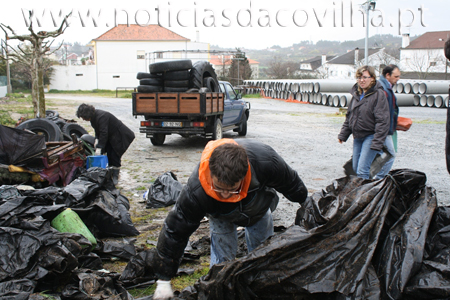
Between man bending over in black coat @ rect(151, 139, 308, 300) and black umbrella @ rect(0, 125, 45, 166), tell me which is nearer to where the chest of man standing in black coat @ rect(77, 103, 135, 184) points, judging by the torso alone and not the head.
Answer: the black umbrella

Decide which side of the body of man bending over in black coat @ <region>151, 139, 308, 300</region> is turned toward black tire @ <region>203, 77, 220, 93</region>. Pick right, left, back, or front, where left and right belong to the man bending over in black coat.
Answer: back

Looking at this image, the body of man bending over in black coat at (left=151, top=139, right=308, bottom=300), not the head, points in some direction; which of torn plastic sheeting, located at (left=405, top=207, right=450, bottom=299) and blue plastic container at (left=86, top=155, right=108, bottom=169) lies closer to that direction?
the torn plastic sheeting

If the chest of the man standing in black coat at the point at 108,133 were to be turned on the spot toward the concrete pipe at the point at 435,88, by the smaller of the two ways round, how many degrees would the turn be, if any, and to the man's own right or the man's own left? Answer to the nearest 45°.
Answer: approximately 135° to the man's own right

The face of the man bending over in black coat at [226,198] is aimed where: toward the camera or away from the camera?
toward the camera

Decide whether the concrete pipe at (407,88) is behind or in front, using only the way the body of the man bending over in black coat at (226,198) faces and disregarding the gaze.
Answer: behind

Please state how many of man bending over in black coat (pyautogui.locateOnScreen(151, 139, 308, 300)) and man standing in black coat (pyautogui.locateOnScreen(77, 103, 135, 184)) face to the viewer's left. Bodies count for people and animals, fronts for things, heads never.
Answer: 1

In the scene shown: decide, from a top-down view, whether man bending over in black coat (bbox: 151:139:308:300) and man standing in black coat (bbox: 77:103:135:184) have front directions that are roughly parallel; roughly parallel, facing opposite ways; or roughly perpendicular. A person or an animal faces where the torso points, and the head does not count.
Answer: roughly perpendicular

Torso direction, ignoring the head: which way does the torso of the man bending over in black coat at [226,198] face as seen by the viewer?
toward the camera

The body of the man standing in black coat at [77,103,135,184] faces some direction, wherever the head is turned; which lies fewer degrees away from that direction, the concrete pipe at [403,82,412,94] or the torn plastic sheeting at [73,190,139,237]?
the torn plastic sheeting

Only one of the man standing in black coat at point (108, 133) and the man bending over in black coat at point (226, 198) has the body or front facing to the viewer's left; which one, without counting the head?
the man standing in black coat

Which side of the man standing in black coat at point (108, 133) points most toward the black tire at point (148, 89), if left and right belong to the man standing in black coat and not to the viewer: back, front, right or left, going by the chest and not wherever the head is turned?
right

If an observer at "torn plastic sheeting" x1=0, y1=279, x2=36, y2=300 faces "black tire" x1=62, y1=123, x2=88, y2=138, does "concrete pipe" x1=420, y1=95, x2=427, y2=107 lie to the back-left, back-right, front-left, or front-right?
front-right

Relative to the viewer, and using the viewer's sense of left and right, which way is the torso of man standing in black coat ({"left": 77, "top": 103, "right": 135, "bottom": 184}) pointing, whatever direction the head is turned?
facing to the left of the viewer

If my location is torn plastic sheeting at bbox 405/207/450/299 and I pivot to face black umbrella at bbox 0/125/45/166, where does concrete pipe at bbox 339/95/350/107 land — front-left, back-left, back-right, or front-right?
front-right

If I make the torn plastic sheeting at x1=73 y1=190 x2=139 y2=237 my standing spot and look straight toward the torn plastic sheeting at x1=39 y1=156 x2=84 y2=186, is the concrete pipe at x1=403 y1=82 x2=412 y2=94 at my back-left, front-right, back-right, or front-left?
front-right

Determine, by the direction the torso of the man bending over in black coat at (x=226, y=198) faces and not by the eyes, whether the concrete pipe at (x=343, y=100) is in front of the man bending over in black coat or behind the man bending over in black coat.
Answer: behind
